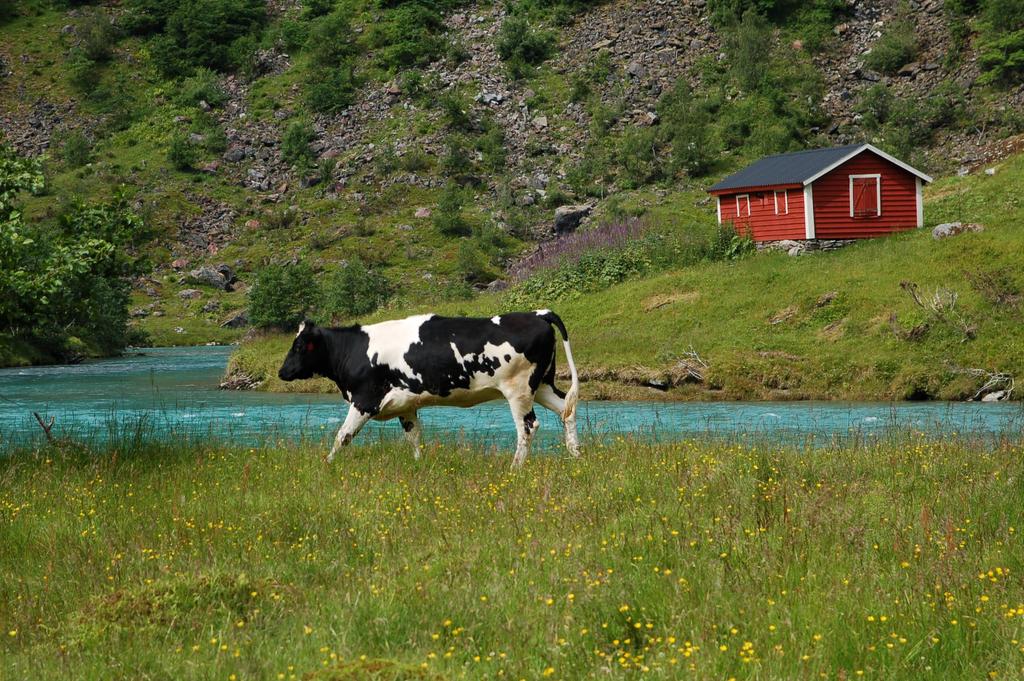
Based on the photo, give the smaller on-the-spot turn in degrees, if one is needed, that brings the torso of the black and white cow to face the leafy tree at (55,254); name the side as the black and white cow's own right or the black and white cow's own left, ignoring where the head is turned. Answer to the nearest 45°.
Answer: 0° — it already faces it

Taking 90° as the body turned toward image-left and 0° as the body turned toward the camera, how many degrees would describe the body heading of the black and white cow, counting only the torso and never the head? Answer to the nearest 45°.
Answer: approximately 90°

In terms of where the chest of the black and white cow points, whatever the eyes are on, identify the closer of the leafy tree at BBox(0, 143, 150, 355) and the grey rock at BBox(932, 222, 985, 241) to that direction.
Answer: the leafy tree

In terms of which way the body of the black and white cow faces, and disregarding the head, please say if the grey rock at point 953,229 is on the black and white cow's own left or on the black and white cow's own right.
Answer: on the black and white cow's own right
